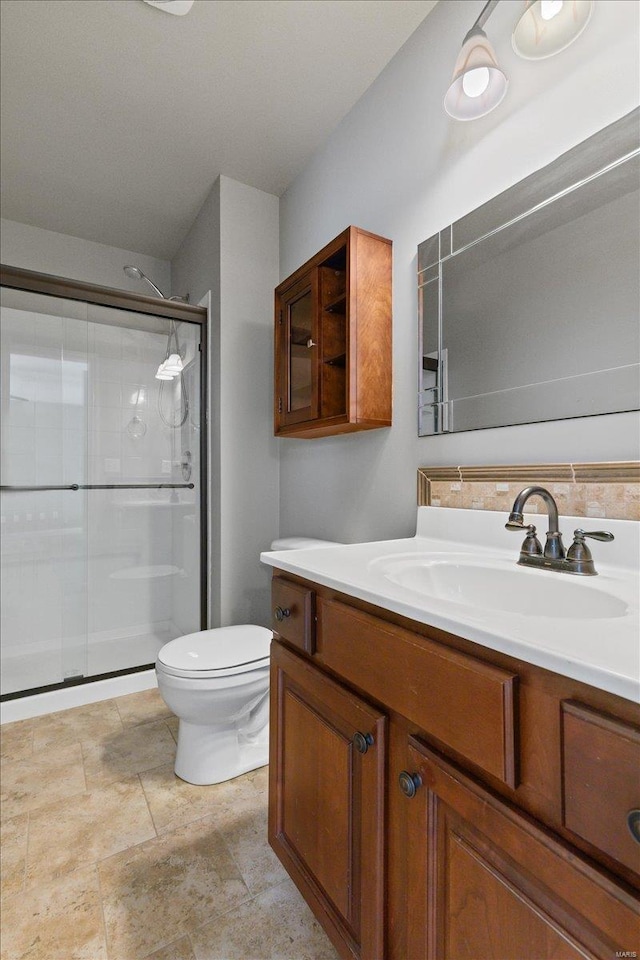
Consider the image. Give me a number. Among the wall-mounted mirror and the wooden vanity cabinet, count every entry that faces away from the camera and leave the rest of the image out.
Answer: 0

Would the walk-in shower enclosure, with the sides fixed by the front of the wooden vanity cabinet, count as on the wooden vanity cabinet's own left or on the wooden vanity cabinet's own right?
on the wooden vanity cabinet's own right

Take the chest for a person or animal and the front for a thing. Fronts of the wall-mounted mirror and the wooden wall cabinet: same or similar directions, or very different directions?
same or similar directions

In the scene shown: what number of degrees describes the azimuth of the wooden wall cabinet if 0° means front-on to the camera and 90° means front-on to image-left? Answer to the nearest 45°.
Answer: approximately 45°

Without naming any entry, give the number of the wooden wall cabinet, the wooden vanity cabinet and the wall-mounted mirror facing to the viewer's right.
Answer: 0

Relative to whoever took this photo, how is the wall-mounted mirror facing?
facing the viewer and to the left of the viewer

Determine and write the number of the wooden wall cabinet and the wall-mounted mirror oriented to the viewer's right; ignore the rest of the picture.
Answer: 0

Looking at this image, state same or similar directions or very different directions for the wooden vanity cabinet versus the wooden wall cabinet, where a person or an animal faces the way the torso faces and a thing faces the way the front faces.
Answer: same or similar directions
